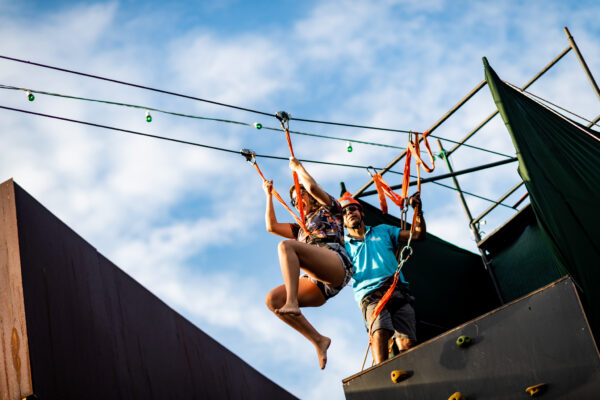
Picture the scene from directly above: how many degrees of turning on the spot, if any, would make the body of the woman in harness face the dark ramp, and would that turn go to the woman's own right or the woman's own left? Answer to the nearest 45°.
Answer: approximately 45° to the woman's own left

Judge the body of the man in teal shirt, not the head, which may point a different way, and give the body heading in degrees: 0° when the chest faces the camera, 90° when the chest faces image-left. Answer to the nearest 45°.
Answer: approximately 45°
